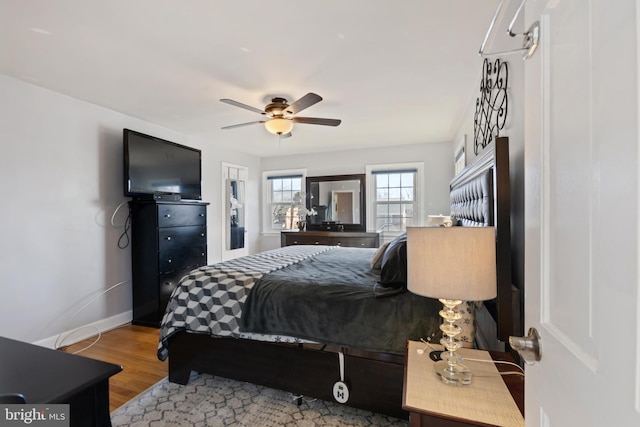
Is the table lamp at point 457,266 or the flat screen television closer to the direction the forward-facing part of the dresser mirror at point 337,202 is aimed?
the table lamp

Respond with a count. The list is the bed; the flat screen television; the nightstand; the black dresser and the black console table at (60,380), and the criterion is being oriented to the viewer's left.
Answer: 2

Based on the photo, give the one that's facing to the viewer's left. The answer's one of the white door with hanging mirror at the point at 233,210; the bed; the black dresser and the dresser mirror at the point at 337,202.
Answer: the bed

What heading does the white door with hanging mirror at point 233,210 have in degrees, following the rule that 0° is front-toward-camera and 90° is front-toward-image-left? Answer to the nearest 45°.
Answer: approximately 315°

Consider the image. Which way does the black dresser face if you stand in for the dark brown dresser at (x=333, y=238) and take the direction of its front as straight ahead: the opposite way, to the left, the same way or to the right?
to the left

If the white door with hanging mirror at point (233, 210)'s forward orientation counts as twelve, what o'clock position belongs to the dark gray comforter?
The dark gray comforter is roughly at 1 o'clock from the white door with hanging mirror.

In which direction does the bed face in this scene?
to the viewer's left

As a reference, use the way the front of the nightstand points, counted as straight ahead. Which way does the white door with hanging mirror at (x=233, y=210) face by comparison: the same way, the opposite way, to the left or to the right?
the opposite way

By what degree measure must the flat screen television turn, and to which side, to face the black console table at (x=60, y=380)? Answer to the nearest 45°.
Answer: approximately 45° to its right

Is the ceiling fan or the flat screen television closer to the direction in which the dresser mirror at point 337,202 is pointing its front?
the ceiling fan

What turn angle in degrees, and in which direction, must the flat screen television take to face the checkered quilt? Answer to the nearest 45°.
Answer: approximately 45° to its right

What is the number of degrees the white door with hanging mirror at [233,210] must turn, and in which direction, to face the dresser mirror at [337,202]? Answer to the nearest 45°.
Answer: approximately 45° to its left

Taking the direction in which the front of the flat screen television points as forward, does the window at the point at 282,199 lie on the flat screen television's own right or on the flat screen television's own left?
on the flat screen television's own left

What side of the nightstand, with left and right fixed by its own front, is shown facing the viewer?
left

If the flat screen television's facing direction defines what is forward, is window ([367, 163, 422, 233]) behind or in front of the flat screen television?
in front

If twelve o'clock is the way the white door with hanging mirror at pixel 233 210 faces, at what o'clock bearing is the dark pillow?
The dark pillow is roughly at 1 o'clock from the white door with hanging mirror.

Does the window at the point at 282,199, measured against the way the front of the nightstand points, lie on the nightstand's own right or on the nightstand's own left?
on the nightstand's own right

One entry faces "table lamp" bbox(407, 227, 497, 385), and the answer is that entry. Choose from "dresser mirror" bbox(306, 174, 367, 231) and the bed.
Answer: the dresser mirror

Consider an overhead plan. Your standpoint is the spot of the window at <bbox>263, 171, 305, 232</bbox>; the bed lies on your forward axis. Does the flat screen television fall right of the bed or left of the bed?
right

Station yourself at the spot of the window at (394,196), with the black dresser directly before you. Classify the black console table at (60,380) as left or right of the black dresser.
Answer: left
